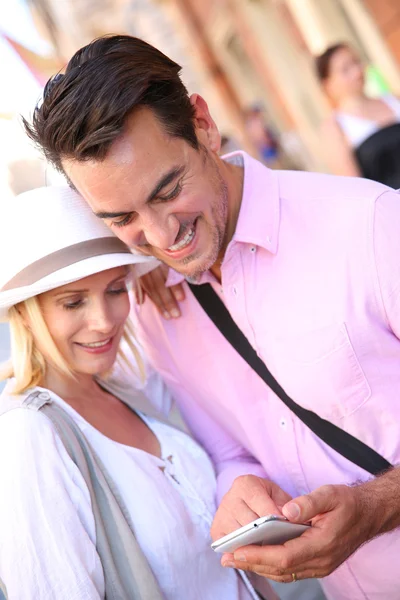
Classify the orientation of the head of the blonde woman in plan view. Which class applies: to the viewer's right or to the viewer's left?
to the viewer's right

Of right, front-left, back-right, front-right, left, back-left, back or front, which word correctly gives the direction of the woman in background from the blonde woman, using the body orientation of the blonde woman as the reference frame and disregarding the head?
left

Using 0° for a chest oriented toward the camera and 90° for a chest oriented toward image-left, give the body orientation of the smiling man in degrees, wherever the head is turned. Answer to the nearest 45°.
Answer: approximately 45°

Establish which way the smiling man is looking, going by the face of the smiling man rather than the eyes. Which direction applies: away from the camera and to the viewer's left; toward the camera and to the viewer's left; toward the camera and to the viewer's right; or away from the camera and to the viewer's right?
toward the camera and to the viewer's left

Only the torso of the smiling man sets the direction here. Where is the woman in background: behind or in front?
behind

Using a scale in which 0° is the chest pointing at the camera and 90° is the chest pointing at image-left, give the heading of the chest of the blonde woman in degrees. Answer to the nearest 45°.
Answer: approximately 315°
